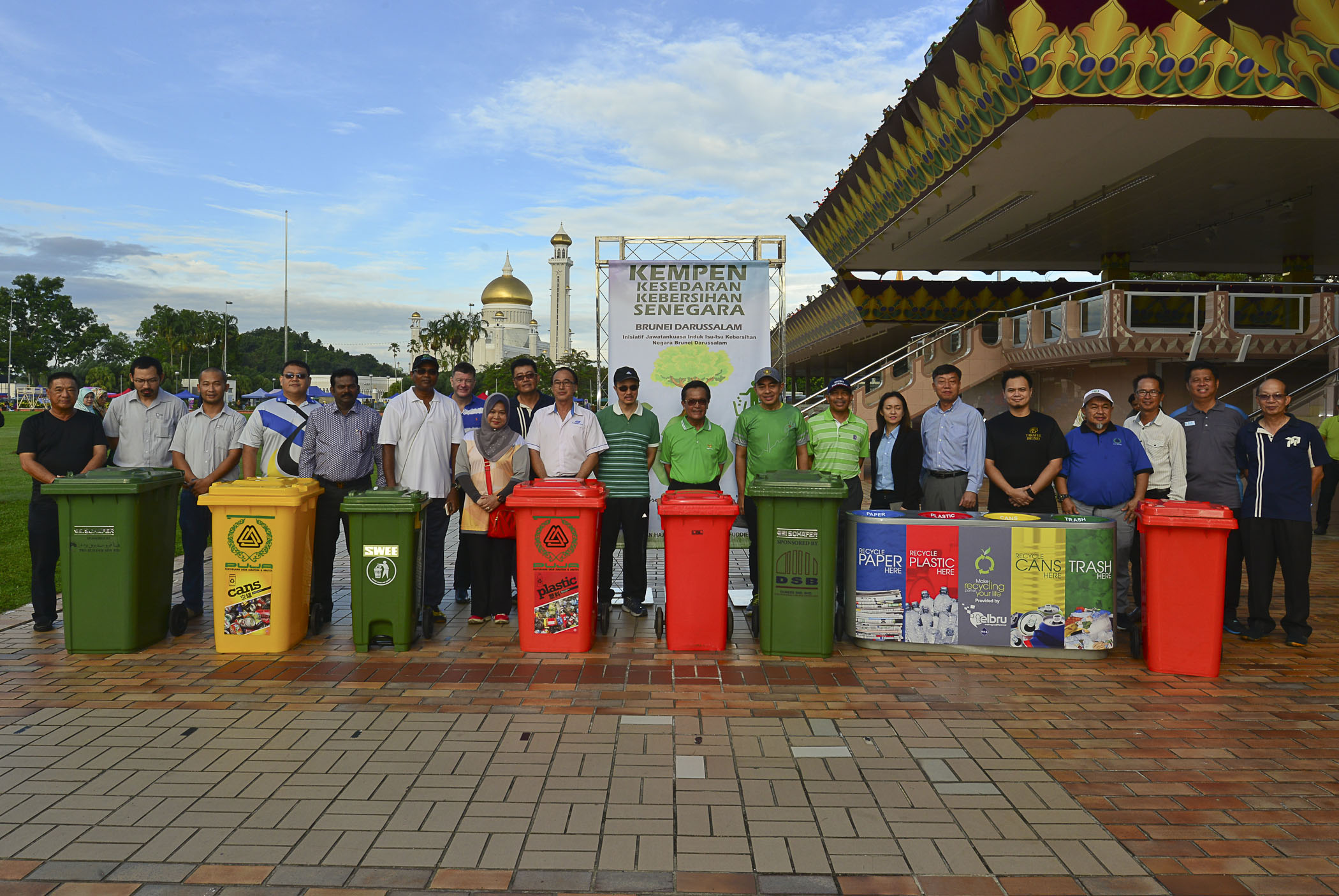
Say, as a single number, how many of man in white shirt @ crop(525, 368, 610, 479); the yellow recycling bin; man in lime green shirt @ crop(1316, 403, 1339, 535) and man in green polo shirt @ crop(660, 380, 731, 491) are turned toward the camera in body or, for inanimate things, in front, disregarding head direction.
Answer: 4

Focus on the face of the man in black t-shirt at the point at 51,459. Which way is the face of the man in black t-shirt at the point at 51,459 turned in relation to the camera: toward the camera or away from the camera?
toward the camera

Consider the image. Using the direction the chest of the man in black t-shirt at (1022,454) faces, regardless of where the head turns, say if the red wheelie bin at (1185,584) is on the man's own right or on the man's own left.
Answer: on the man's own left

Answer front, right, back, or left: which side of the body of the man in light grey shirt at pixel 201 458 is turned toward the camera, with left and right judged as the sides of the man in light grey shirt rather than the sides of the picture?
front

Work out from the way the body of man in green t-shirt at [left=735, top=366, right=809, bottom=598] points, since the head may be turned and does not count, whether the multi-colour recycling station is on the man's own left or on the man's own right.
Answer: on the man's own left

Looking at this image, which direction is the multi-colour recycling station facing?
toward the camera

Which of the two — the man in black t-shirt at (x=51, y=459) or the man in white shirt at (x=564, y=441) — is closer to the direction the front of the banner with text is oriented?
the man in white shirt

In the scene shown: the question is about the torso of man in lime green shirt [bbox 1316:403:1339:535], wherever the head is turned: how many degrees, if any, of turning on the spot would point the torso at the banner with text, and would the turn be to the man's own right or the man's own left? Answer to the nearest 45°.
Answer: approximately 45° to the man's own right

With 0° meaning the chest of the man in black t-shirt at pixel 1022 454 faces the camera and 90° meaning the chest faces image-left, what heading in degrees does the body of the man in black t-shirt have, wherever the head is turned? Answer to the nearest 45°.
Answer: approximately 0°

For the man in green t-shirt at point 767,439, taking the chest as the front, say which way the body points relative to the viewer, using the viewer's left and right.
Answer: facing the viewer

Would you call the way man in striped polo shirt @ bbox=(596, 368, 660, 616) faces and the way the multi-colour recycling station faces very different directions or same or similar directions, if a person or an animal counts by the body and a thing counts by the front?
same or similar directions

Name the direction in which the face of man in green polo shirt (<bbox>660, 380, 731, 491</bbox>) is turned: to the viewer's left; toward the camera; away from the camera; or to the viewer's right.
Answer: toward the camera

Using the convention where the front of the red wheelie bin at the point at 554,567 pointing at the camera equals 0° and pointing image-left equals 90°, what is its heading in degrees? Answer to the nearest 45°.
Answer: approximately 0°

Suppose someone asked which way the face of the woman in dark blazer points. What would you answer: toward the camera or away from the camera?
toward the camera

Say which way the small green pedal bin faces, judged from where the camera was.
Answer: facing the viewer

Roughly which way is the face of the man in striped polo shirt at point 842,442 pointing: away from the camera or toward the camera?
toward the camera

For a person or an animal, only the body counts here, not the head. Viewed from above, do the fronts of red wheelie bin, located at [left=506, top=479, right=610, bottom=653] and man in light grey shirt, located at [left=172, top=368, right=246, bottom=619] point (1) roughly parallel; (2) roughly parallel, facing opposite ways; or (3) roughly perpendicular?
roughly parallel
